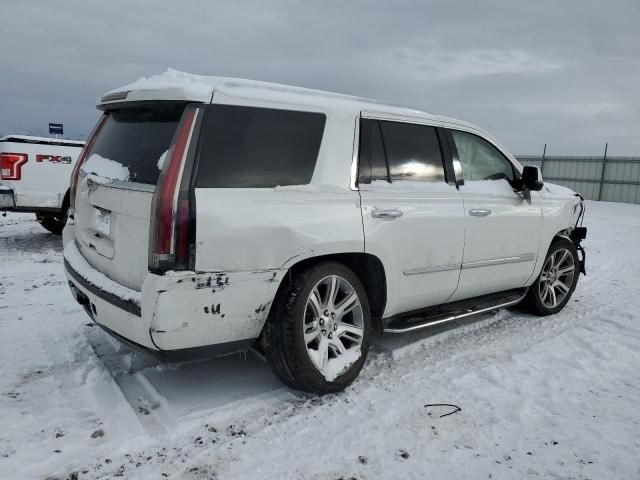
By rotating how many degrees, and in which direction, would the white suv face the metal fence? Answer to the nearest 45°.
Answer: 0° — it already faces it

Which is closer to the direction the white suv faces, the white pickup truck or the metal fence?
the metal fence

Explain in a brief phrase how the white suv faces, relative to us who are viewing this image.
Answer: facing away from the viewer and to the right of the viewer

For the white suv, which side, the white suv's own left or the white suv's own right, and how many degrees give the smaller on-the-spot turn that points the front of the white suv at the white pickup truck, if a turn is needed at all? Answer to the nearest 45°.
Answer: approximately 90° to the white suv's own left
